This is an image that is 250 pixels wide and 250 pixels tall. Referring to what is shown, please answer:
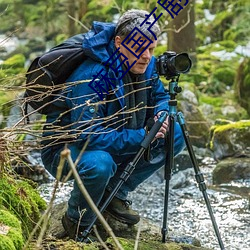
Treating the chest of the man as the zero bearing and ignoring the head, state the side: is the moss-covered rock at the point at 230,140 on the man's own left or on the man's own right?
on the man's own left

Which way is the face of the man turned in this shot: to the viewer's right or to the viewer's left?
to the viewer's right

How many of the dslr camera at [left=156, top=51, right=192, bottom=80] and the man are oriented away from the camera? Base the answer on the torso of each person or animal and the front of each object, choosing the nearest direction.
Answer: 0

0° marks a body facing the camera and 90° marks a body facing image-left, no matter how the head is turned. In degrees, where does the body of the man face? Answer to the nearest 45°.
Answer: approximately 315°

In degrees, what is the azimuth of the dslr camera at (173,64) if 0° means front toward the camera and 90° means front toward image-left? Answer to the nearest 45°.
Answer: approximately 315°
